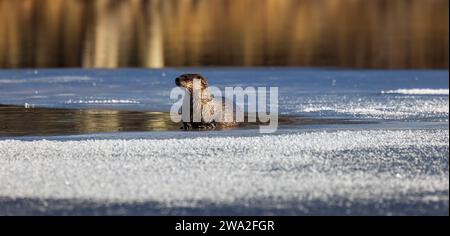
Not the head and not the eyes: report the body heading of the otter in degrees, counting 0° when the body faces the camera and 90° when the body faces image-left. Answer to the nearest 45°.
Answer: approximately 90°
